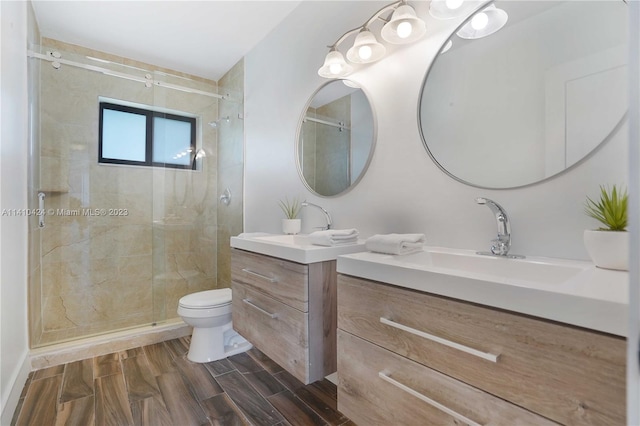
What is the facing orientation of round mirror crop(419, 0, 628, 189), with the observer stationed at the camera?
facing the viewer and to the left of the viewer

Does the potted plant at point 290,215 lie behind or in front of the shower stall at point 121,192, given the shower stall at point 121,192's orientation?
in front

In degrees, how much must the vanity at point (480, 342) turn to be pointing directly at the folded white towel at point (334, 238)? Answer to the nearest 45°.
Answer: approximately 90° to its right

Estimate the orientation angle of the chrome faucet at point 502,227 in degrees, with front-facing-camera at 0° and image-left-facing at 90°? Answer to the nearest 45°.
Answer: approximately 45°

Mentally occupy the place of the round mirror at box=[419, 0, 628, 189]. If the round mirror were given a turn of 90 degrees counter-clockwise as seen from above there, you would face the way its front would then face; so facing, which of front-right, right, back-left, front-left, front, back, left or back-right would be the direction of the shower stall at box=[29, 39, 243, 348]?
back-right

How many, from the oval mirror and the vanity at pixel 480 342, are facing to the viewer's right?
0

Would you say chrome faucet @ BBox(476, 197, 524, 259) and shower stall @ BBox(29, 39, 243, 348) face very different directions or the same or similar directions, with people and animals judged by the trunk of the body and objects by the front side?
very different directions

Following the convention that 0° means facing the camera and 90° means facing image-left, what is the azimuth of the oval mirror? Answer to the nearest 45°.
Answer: approximately 45°

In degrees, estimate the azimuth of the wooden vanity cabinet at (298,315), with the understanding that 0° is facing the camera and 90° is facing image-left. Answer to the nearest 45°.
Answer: approximately 45°
